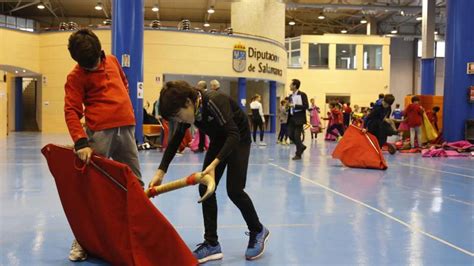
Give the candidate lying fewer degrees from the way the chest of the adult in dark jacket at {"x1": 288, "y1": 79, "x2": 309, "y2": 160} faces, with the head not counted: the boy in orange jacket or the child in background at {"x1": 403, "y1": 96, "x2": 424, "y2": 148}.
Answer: the boy in orange jacket

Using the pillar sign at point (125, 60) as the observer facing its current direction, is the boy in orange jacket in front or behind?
in front

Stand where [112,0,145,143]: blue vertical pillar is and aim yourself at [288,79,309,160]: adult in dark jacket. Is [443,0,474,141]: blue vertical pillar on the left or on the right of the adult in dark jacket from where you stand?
left

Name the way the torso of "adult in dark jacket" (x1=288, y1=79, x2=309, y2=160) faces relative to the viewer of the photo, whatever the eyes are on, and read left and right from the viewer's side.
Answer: facing the viewer and to the left of the viewer

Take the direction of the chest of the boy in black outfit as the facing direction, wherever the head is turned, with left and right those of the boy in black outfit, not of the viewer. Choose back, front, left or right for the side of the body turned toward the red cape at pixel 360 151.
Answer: back

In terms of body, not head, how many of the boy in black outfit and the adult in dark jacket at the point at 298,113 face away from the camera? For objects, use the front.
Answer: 0

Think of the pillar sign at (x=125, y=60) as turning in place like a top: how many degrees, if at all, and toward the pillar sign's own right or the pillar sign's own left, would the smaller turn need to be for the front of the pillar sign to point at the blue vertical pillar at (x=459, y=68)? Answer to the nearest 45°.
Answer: approximately 90° to the pillar sign's own left

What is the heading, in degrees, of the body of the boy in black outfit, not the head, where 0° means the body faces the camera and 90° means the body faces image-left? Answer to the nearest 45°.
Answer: approximately 45°

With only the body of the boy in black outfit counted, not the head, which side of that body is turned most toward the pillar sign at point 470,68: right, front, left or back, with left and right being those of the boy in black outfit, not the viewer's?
back

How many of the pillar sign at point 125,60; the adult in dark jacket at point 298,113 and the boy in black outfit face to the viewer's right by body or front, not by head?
0

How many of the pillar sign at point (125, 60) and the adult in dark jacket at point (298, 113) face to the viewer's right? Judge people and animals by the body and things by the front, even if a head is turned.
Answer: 0

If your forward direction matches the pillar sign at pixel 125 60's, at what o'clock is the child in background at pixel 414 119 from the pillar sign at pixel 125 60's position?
The child in background is roughly at 9 o'clock from the pillar sign.

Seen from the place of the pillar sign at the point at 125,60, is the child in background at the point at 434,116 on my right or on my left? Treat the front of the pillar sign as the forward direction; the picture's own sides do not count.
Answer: on my left

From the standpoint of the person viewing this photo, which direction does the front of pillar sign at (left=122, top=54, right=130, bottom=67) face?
facing the viewer
